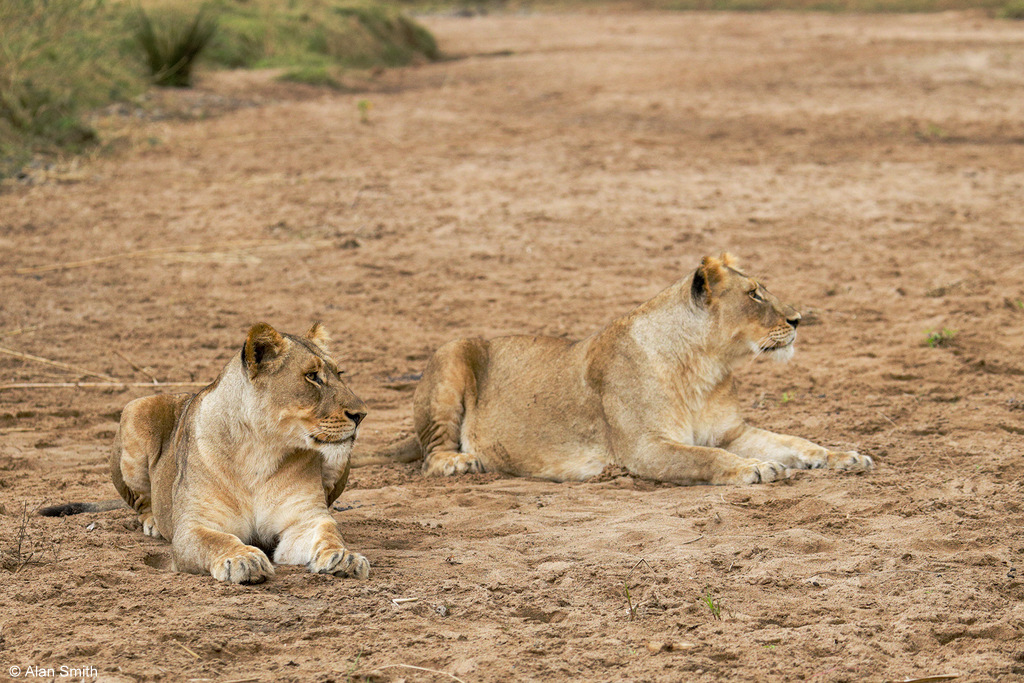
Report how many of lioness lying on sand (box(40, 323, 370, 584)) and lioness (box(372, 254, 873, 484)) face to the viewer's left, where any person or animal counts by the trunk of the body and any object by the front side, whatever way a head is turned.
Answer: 0

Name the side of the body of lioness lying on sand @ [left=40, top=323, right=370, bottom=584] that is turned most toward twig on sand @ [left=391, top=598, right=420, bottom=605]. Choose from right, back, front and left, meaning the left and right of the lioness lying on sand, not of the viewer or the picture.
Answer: front

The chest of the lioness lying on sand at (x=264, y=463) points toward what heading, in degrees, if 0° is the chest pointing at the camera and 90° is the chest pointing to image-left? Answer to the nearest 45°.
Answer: approximately 315°

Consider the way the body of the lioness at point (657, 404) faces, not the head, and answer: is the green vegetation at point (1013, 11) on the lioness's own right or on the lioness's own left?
on the lioness's own left

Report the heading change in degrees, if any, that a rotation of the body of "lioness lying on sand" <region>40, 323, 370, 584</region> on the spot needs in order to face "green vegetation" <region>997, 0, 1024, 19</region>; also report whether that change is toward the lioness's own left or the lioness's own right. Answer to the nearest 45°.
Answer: approximately 90° to the lioness's own left

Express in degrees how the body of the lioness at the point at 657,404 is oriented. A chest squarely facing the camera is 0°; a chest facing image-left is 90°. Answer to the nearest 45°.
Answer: approximately 270°

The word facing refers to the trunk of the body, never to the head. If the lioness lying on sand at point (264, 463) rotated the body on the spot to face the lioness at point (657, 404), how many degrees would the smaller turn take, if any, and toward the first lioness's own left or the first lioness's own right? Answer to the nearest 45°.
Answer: approximately 90° to the first lioness's own left
